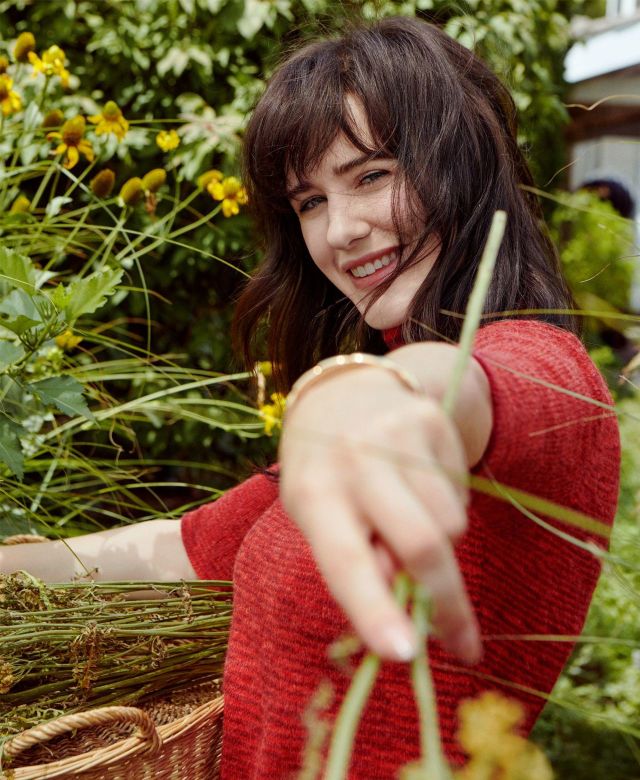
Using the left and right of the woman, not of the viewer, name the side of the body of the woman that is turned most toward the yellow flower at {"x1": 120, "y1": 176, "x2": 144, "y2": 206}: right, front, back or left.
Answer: right

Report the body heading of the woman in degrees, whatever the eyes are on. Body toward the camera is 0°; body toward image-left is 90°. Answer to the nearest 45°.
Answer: approximately 45°
